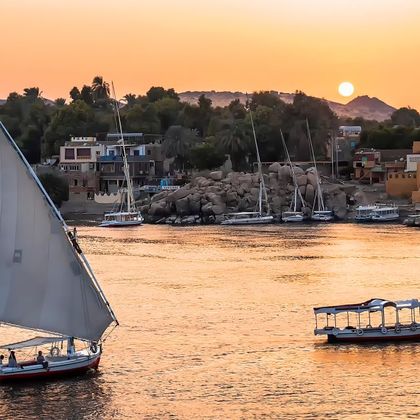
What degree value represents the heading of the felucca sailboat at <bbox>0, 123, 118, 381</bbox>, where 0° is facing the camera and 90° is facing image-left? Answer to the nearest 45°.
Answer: approximately 270°

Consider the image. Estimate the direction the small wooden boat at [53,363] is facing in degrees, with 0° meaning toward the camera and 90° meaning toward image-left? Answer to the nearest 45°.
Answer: approximately 270°
